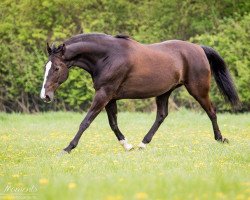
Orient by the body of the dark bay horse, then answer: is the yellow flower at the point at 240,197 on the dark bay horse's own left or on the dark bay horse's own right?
on the dark bay horse's own left

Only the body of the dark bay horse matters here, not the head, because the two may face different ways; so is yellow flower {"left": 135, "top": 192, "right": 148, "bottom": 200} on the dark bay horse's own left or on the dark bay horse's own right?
on the dark bay horse's own left

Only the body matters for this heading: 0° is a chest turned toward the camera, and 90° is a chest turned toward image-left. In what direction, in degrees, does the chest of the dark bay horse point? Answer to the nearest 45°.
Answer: approximately 90°
